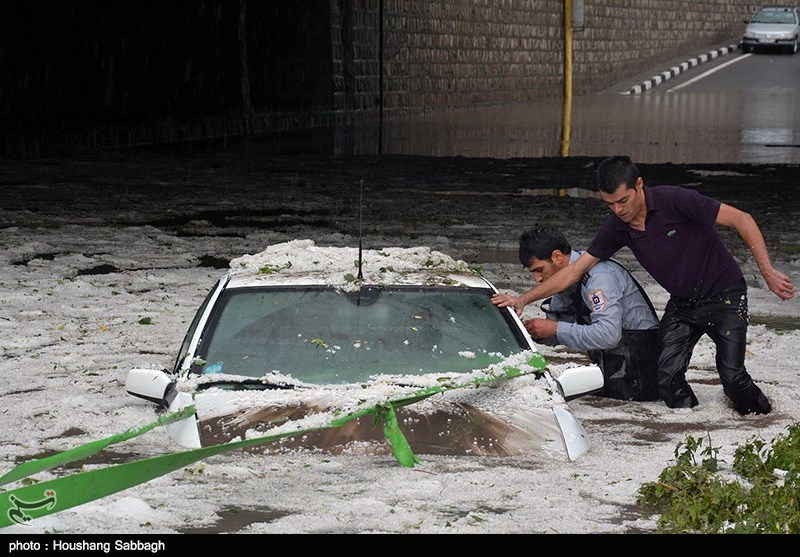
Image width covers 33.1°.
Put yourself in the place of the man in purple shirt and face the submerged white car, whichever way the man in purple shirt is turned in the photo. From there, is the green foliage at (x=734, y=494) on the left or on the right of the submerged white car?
left

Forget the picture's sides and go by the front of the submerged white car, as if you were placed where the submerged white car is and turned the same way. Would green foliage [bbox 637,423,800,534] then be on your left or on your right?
on your left

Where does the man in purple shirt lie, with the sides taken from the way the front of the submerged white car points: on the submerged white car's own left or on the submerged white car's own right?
on the submerged white car's own left

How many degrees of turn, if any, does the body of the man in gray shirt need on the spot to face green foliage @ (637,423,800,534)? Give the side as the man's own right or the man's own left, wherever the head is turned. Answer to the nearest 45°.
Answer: approximately 90° to the man's own left

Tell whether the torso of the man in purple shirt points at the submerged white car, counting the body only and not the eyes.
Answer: yes

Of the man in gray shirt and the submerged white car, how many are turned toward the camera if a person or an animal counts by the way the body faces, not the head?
1

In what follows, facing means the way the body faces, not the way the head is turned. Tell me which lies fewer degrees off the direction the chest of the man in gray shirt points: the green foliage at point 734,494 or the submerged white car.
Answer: the submerged white car

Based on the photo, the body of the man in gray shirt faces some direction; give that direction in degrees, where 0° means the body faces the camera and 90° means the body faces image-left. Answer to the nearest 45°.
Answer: approximately 90°

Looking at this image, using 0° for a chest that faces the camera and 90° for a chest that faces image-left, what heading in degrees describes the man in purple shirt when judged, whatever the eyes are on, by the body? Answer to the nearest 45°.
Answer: approximately 45°

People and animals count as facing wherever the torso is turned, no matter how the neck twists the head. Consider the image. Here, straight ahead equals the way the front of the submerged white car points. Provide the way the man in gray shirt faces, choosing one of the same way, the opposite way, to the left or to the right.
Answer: to the right
